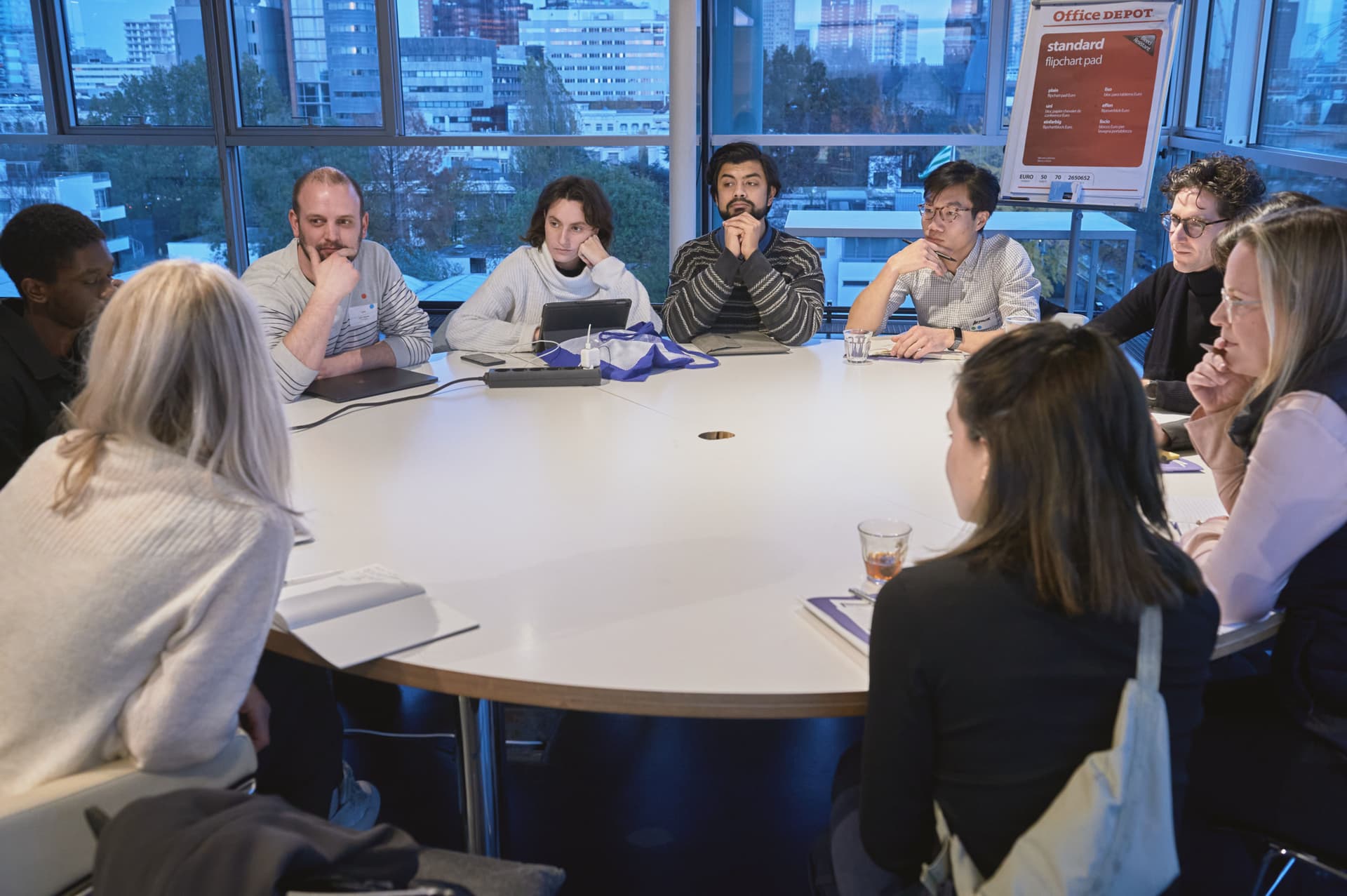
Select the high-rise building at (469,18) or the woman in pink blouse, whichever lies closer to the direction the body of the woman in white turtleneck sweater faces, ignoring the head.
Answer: the woman in pink blouse

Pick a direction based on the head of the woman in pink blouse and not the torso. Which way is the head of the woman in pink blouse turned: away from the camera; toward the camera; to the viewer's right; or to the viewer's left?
to the viewer's left

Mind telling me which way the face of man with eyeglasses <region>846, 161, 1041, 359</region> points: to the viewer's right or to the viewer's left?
to the viewer's left

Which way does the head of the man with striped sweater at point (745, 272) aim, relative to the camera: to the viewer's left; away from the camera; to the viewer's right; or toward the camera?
toward the camera

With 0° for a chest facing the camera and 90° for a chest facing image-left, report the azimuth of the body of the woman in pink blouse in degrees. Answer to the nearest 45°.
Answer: approximately 90°

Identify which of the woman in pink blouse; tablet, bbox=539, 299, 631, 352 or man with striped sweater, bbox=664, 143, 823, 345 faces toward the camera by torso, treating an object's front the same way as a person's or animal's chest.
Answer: the man with striped sweater

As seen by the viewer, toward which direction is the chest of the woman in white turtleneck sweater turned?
toward the camera

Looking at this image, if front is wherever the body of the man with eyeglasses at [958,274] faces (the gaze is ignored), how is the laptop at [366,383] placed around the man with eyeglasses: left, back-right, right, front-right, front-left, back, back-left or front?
front

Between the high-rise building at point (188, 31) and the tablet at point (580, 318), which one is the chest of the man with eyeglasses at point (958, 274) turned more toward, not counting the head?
the tablet

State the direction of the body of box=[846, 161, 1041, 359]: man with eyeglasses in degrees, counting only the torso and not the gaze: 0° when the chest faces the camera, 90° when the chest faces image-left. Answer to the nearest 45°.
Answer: approximately 45°

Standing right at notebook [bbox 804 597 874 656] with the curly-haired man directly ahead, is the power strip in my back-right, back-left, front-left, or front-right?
front-left

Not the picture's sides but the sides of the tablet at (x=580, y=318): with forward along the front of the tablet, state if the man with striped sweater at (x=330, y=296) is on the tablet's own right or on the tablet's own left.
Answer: on the tablet's own left

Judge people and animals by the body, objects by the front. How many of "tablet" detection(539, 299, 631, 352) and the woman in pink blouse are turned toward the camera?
0

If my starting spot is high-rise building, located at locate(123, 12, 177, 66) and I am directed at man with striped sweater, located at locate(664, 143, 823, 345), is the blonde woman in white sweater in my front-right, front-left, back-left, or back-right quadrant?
front-right

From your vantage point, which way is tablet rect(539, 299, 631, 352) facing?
away from the camera

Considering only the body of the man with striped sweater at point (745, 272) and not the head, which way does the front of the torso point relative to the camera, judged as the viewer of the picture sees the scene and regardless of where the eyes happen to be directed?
toward the camera

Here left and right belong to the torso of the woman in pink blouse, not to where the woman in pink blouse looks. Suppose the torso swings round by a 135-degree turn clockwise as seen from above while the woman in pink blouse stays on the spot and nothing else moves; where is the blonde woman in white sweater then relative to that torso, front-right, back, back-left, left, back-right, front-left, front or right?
back

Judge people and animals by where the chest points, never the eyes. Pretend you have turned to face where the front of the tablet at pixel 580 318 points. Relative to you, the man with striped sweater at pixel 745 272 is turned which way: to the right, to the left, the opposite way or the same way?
the opposite way

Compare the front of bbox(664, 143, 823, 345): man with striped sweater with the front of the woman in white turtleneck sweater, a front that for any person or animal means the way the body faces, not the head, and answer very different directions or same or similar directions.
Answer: same or similar directions

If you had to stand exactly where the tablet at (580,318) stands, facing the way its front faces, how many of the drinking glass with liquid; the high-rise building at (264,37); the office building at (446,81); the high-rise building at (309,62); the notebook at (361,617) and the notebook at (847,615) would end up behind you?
3
